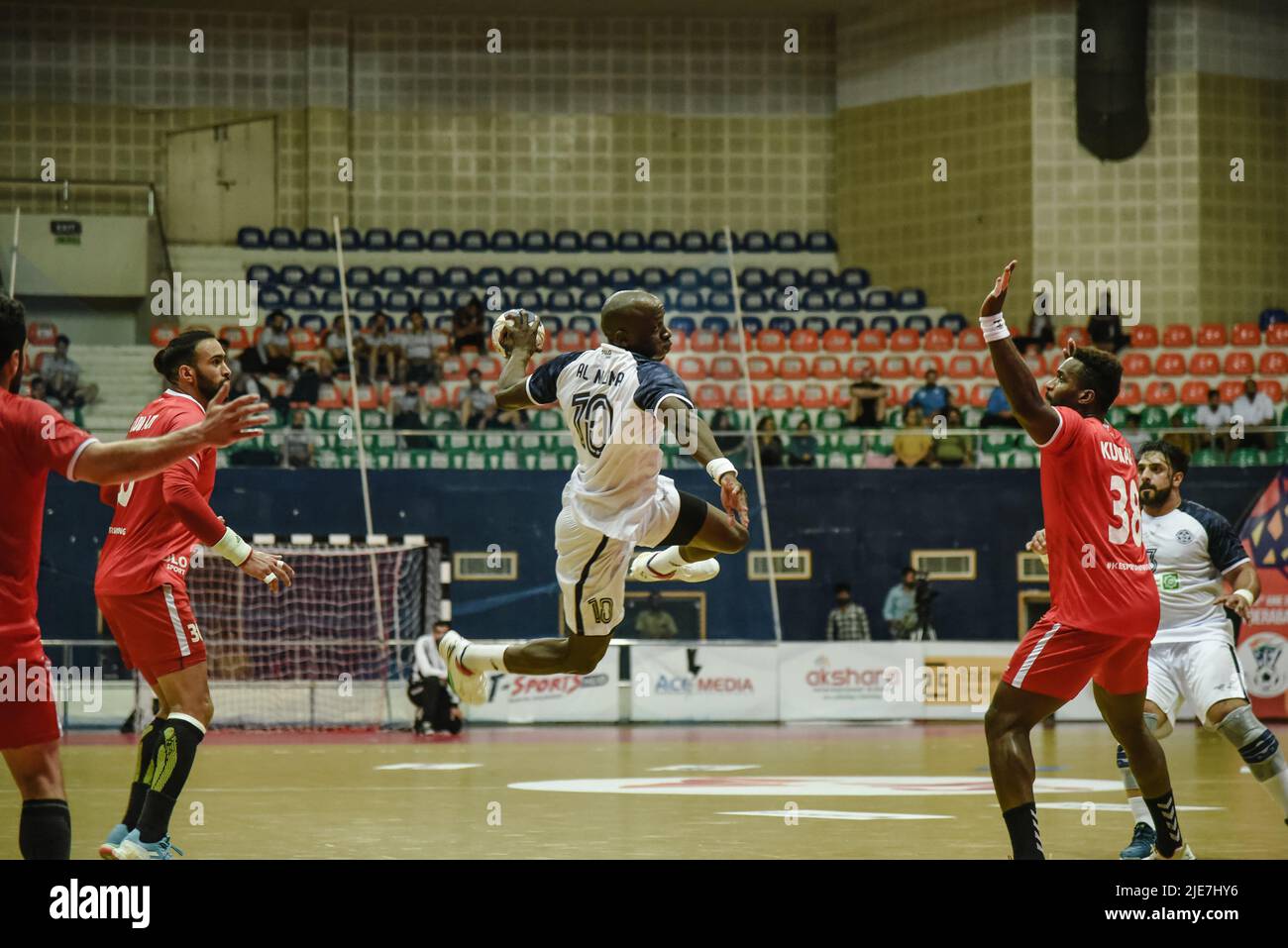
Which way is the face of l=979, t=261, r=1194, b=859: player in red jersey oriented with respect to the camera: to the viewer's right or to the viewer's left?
to the viewer's left

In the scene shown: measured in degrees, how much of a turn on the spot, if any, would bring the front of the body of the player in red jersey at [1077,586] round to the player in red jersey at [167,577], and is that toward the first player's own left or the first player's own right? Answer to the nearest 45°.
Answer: approximately 45° to the first player's own left

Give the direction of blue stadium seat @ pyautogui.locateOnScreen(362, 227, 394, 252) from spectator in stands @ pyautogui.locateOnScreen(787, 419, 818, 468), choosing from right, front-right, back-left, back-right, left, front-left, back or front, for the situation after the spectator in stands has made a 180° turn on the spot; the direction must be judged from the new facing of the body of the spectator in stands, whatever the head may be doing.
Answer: front-left

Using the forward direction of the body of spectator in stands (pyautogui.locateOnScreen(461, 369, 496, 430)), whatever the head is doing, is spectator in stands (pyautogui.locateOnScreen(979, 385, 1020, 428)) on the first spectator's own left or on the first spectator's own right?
on the first spectator's own left

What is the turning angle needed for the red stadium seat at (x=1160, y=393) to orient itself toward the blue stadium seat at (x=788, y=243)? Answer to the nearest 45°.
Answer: approximately 135° to its right

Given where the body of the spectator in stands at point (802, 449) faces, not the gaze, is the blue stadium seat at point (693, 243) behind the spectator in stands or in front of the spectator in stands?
behind

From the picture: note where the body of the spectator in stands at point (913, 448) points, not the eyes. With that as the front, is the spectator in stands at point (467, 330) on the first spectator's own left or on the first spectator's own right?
on the first spectator's own right
